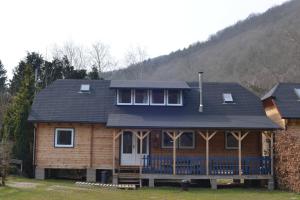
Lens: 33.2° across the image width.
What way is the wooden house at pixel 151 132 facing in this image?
toward the camera

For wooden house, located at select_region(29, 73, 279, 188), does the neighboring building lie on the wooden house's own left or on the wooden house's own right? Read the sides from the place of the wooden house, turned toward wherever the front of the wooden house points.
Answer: on the wooden house's own left

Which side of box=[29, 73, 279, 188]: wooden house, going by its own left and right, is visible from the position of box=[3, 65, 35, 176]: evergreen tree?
right
